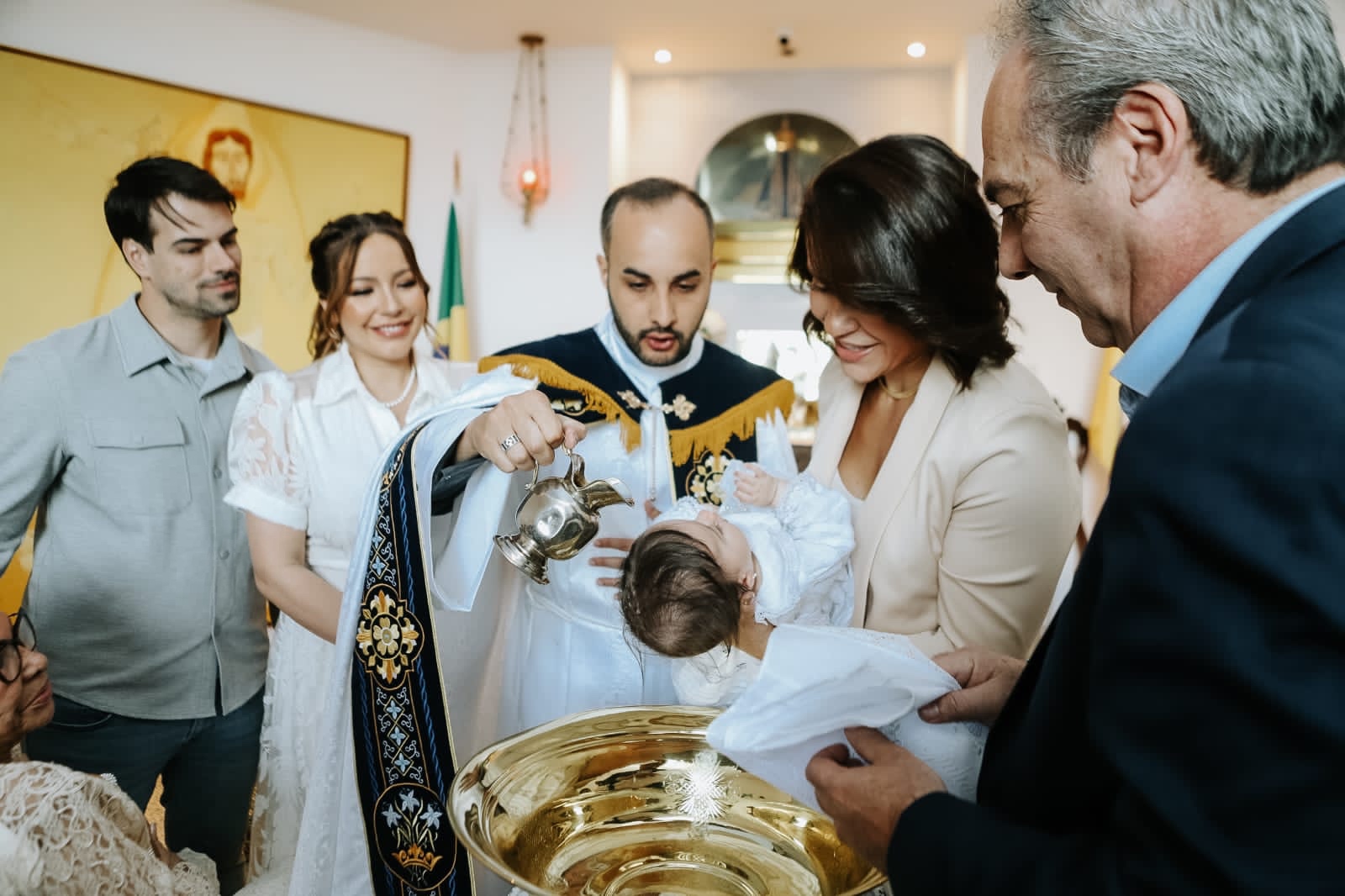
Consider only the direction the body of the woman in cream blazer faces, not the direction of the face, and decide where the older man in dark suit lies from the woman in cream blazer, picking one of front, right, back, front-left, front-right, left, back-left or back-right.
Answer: front-left

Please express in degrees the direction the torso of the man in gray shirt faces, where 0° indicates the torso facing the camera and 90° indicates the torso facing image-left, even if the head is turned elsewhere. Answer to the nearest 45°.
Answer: approximately 315°

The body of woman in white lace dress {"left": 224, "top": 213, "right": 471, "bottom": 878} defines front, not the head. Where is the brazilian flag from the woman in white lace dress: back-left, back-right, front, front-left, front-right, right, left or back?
back-left

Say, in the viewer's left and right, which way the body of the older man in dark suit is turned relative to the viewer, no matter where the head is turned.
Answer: facing away from the viewer and to the left of the viewer

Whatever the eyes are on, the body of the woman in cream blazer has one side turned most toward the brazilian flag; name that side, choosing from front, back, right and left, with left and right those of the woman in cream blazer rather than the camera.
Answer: right

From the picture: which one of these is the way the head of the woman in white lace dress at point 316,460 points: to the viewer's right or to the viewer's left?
to the viewer's right

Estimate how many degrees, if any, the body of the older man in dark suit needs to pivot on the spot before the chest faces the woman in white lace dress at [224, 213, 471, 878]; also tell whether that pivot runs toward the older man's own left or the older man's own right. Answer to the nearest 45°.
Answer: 0° — they already face them

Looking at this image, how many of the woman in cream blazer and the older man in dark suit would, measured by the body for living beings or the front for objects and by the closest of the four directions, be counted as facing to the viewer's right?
0

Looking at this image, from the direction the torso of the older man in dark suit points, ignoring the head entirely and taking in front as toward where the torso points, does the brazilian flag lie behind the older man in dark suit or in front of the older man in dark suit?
in front

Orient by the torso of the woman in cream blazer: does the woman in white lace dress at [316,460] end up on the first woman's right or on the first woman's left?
on the first woman's right

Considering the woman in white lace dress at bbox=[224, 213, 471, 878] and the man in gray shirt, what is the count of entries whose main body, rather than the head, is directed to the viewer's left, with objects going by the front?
0
